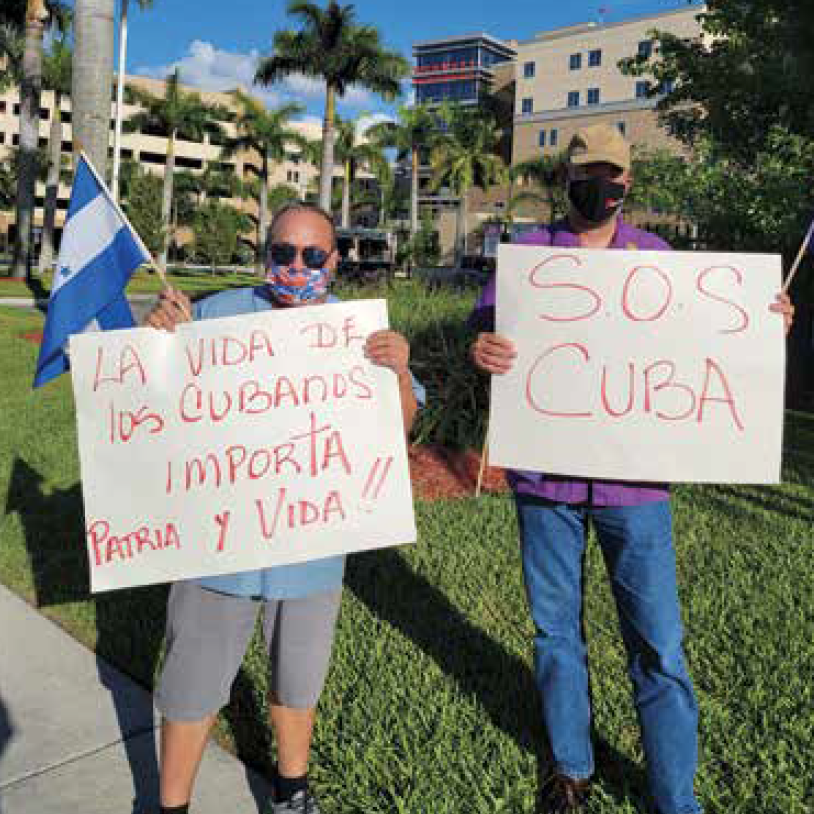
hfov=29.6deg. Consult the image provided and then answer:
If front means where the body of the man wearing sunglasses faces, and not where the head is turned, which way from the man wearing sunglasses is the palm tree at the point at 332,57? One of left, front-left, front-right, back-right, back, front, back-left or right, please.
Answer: back

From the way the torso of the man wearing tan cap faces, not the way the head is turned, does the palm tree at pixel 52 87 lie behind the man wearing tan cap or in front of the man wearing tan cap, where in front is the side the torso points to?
behind

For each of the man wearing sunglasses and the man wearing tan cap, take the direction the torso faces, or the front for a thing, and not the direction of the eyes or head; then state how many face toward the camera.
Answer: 2

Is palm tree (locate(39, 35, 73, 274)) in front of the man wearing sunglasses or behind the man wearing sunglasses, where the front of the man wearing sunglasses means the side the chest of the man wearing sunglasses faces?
behind

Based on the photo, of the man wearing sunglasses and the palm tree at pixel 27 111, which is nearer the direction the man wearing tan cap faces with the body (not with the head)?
the man wearing sunglasses

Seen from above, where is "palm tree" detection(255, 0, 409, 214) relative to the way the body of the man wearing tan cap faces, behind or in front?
behind

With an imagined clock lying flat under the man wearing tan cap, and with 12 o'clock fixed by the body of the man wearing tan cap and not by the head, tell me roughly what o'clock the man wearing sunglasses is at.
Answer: The man wearing sunglasses is roughly at 2 o'clock from the man wearing tan cap.

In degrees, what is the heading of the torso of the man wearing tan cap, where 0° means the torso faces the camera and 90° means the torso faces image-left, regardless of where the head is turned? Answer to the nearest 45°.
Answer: approximately 0°

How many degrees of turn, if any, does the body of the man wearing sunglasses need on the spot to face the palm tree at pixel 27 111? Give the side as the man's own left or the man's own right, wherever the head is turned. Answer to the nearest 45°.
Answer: approximately 180°
